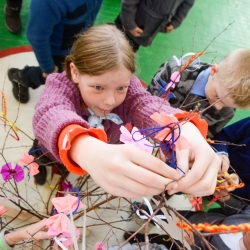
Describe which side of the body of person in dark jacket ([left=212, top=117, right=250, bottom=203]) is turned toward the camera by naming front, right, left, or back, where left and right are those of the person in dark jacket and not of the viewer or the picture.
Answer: left

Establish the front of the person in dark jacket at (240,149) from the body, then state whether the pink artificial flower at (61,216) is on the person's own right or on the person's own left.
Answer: on the person's own left
